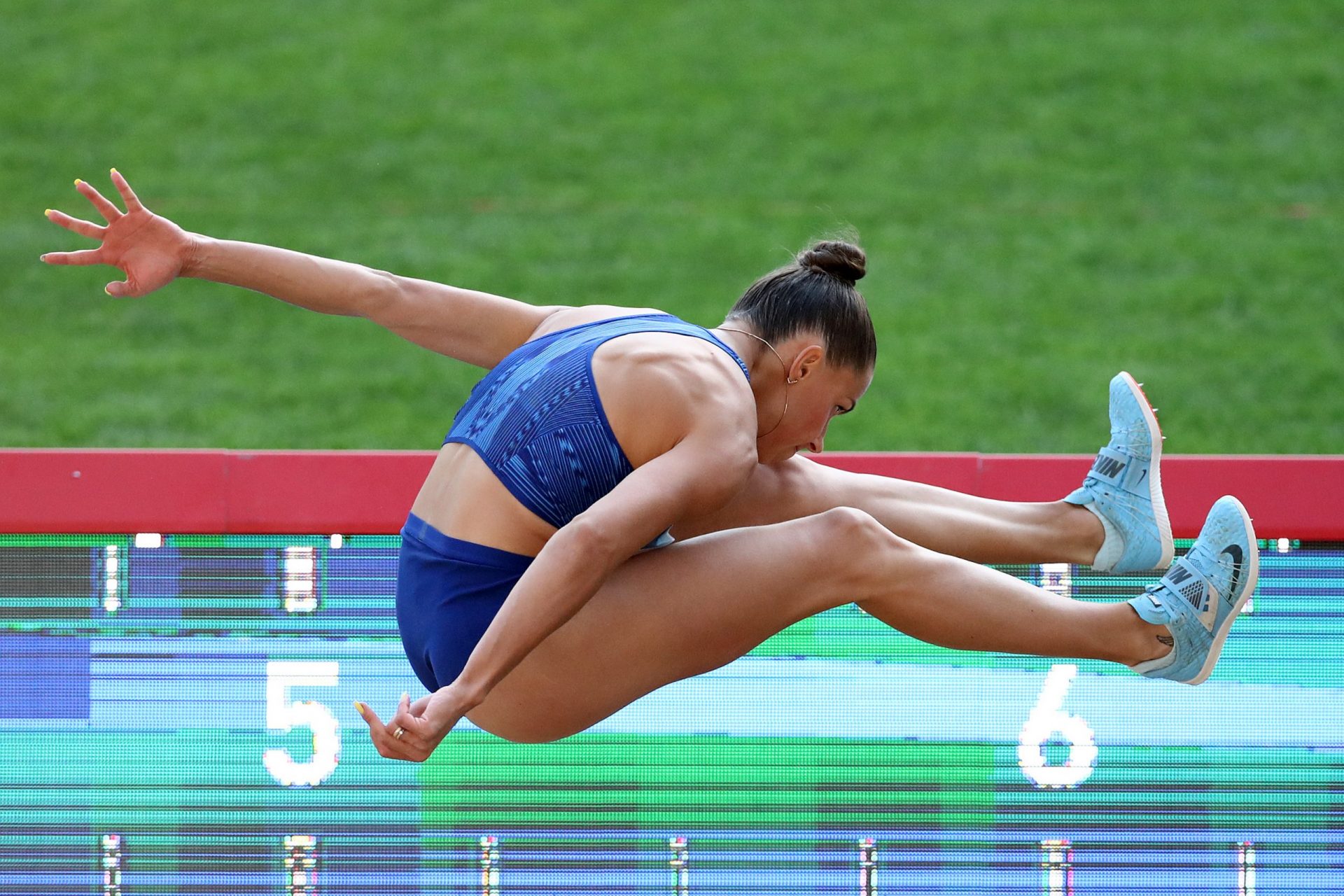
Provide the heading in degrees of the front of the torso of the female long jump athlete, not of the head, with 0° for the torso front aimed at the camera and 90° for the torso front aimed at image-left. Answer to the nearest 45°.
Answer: approximately 270°

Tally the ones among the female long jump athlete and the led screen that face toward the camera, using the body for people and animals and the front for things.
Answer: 1

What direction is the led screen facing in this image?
toward the camera

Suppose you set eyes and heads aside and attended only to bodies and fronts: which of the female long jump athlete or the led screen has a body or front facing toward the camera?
the led screen

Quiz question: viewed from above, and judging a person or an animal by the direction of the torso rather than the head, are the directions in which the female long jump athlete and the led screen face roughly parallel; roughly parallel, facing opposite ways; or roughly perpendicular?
roughly perpendicular

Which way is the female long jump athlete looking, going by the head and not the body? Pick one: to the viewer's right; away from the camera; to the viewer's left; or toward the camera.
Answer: to the viewer's right
